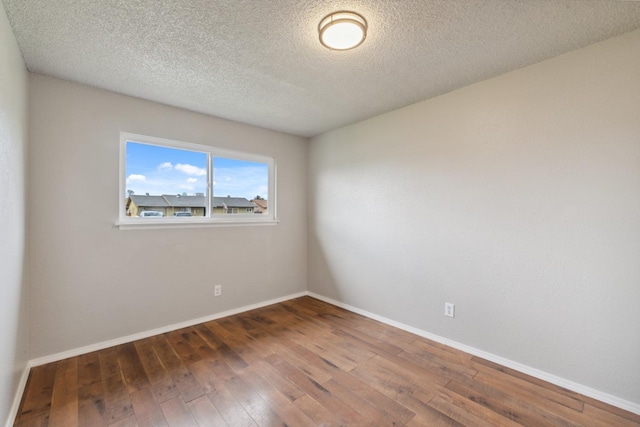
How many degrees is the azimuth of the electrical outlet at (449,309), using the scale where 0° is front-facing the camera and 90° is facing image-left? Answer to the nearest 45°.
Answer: approximately 45°

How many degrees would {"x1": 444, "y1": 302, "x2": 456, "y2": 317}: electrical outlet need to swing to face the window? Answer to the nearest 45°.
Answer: approximately 45° to its right
